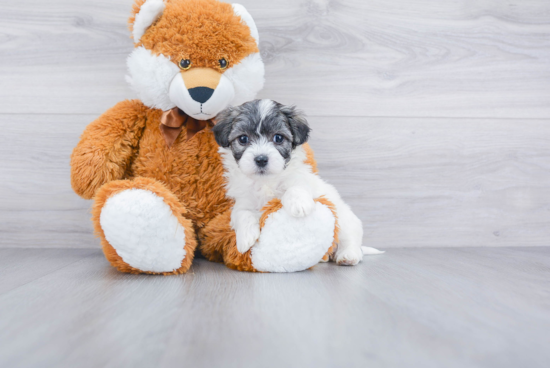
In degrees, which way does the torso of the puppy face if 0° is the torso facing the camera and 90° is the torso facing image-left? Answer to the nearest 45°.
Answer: approximately 45°
